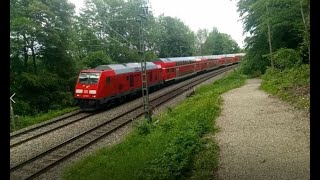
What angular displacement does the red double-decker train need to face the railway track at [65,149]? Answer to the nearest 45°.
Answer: approximately 45° to its left

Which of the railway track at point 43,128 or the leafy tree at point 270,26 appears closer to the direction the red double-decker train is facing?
the railway track

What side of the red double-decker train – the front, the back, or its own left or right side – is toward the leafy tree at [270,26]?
back

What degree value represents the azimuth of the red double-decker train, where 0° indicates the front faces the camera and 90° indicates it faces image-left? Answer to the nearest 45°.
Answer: approximately 45°
